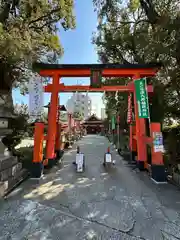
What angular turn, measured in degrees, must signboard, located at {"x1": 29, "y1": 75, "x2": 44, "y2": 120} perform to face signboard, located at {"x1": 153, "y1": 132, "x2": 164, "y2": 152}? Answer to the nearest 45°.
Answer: approximately 45° to its left

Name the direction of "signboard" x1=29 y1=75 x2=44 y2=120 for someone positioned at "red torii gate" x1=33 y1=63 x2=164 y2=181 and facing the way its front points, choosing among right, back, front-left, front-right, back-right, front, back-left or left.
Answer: right

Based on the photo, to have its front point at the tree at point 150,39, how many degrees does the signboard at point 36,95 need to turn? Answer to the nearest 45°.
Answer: approximately 90° to its left

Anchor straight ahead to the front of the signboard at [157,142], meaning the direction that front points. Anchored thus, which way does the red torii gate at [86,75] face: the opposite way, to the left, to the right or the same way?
the same way

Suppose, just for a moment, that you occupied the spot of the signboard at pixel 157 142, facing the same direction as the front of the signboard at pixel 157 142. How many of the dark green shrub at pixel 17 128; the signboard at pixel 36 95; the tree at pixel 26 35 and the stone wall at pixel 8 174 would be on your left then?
0

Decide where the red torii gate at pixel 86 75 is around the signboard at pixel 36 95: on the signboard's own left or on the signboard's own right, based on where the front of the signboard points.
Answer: on the signboard's own left

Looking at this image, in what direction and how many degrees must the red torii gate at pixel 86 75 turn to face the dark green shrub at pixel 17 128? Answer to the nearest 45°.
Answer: approximately 90° to its right

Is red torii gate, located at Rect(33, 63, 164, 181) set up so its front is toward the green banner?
no

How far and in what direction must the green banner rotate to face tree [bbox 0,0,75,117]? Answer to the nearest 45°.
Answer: approximately 90° to its right

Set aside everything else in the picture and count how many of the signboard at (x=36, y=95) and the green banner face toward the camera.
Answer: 2

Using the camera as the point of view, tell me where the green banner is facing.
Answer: facing the viewer

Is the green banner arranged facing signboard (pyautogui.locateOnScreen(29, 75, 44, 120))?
no

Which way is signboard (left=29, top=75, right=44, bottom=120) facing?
toward the camera
